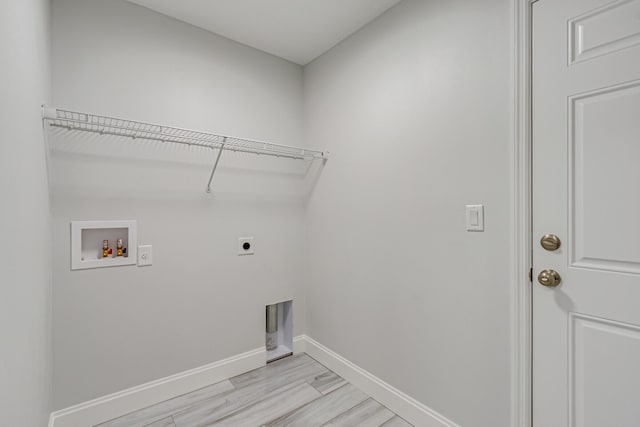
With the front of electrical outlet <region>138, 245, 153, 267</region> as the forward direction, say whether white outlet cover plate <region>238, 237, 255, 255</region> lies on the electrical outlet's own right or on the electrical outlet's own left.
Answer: on the electrical outlet's own left

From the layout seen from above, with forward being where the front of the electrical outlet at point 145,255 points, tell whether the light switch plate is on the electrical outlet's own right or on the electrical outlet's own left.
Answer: on the electrical outlet's own left

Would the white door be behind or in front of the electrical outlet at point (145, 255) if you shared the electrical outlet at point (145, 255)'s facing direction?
in front

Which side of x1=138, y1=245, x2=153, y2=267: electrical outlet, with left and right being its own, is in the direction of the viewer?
front

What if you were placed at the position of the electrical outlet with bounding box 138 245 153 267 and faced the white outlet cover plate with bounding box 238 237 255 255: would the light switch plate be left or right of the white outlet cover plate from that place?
right
